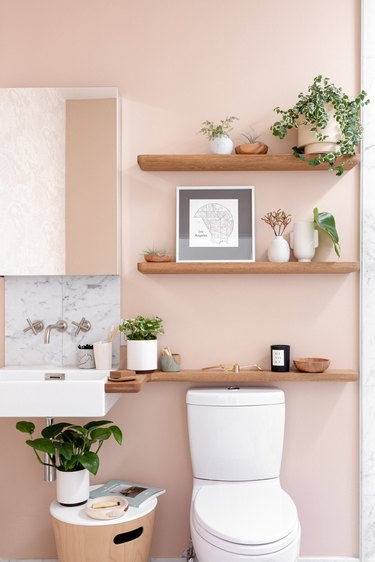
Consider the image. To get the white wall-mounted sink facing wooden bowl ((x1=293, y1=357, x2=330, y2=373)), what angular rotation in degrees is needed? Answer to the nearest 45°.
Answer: approximately 90° to its left

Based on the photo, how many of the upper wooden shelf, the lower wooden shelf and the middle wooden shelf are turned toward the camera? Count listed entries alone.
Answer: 3

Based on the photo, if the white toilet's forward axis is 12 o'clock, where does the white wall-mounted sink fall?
The white wall-mounted sink is roughly at 2 o'clock from the white toilet.

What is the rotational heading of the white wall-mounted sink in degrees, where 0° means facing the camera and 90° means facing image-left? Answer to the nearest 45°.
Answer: approximately 0°

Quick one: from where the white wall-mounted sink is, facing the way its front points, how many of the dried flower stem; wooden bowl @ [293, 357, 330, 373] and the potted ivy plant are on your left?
3

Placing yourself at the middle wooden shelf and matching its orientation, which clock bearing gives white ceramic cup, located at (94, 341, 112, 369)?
The white ceramic cup is roughly at 3 o'clock from the middle wooden shelf.

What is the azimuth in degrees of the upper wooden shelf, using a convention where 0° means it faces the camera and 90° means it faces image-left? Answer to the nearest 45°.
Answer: approximately 0°
